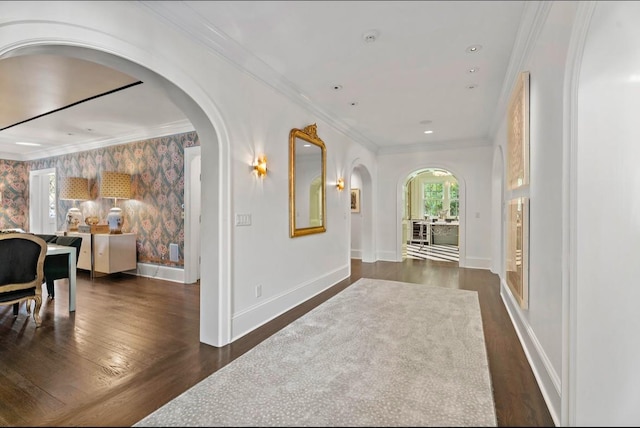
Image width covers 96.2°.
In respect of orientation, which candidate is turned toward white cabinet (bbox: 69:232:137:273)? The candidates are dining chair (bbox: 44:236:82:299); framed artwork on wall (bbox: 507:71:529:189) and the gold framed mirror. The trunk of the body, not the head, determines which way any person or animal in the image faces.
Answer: the framed artwork on wall

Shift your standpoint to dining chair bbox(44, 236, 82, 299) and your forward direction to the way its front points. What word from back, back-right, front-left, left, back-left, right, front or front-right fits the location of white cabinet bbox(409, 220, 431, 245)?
back-left

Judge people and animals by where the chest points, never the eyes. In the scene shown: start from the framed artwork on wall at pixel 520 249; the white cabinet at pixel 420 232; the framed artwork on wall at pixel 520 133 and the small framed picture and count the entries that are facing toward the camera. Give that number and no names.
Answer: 2

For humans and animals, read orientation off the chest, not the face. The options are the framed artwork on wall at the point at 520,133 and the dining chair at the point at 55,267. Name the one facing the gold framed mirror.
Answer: the framed artwork on wall

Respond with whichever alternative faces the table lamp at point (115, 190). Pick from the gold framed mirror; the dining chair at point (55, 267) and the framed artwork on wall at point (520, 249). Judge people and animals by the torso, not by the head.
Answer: the framed artwork on wall

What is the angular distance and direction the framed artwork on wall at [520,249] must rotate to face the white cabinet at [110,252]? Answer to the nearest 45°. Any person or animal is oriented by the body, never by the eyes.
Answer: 0° — it already faces it

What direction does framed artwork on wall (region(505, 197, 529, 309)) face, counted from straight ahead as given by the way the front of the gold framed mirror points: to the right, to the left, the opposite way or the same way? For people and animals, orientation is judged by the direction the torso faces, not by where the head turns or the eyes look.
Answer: the opposite way

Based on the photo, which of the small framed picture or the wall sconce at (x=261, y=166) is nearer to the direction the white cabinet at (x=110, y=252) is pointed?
the wall sconce

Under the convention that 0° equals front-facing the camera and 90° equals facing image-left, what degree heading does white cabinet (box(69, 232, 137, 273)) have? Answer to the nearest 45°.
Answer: approximately 45°

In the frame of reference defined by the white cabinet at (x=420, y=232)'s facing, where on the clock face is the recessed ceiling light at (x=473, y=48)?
The recessed ceiling light is roughly at 12 o'clock from the white cabinet.

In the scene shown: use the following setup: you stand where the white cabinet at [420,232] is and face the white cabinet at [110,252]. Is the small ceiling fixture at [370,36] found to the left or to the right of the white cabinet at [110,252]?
left

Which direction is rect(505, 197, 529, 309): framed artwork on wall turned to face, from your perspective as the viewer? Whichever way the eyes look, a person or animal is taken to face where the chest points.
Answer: facing to the left of the viewer

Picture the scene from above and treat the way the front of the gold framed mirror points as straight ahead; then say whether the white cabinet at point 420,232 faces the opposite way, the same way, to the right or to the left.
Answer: to the right

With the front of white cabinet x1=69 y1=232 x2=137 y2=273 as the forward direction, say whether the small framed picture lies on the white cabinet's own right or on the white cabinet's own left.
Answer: on the white cabinet's own left
